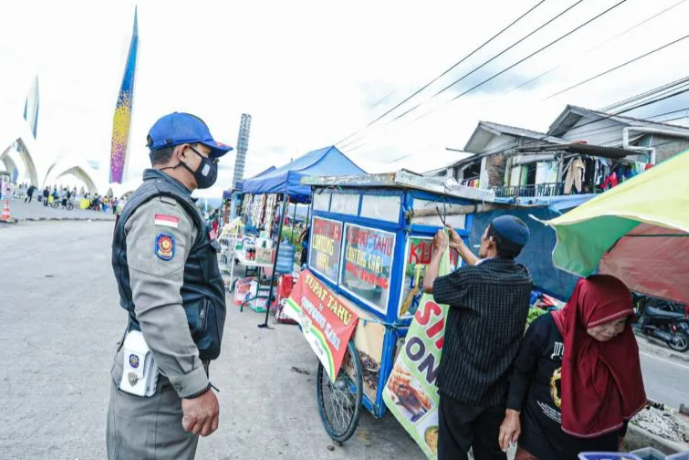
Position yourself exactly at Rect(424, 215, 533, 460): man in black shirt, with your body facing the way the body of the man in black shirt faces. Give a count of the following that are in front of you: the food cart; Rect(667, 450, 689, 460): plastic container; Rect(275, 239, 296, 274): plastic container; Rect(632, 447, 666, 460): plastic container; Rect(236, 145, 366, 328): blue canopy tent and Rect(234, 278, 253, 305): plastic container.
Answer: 4

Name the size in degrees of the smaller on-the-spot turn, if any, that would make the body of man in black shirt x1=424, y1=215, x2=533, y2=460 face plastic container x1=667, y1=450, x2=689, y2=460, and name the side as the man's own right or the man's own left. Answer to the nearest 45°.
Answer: approximately 135° to the man's own right

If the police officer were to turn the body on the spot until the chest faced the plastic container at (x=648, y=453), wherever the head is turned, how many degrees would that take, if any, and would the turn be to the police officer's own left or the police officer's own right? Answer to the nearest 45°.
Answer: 0° — they already face it

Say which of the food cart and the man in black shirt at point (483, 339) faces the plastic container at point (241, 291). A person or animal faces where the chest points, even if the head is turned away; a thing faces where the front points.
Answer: the man in black shirt

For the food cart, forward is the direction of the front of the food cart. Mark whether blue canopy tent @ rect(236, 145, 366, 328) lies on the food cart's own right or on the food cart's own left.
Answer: on the food cart's own right

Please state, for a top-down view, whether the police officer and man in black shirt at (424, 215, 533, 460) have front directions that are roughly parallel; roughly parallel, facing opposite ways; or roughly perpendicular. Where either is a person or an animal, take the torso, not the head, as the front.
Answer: roughly perpendicular

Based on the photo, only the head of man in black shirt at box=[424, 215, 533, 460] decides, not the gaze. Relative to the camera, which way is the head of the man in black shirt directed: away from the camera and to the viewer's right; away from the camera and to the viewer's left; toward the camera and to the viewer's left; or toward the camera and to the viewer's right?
away from the camera and to the viewer's left

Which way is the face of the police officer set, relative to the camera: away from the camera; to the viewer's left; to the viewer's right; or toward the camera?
to the viewer's right

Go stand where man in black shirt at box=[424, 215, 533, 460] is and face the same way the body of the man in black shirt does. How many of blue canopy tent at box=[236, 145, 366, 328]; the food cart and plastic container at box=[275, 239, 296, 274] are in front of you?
3

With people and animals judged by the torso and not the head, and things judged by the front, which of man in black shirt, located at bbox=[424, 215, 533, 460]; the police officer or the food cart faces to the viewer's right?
the police officer

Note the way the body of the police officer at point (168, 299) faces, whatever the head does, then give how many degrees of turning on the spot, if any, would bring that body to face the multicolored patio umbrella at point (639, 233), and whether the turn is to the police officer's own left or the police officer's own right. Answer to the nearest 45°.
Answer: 0° — they already face it

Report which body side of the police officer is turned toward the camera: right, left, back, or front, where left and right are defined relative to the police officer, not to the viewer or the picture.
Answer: right
